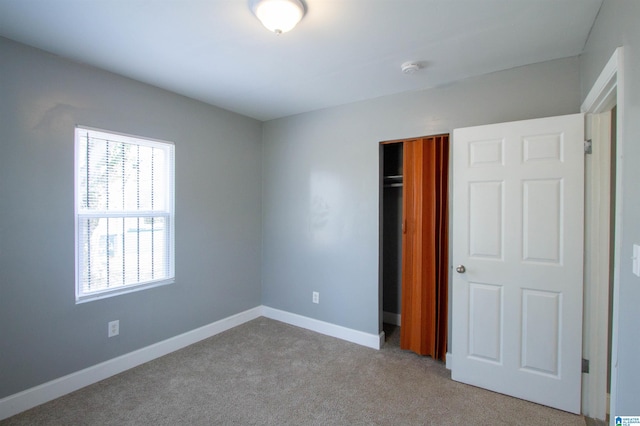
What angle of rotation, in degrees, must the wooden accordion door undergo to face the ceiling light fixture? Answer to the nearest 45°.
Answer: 0° — it already faces it

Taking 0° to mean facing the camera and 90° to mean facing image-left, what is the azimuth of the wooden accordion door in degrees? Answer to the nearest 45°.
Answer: approximately 45°

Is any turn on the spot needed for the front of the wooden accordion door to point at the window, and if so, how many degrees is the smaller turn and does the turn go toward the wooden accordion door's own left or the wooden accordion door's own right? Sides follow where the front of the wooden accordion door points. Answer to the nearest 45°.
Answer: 0° — it already faces it

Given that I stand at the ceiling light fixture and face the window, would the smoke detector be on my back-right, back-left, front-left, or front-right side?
back-right

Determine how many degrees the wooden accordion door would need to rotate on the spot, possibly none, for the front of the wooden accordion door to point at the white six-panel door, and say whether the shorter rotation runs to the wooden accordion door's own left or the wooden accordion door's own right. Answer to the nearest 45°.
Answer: approximately 90° to the wooden accordion door's own left
